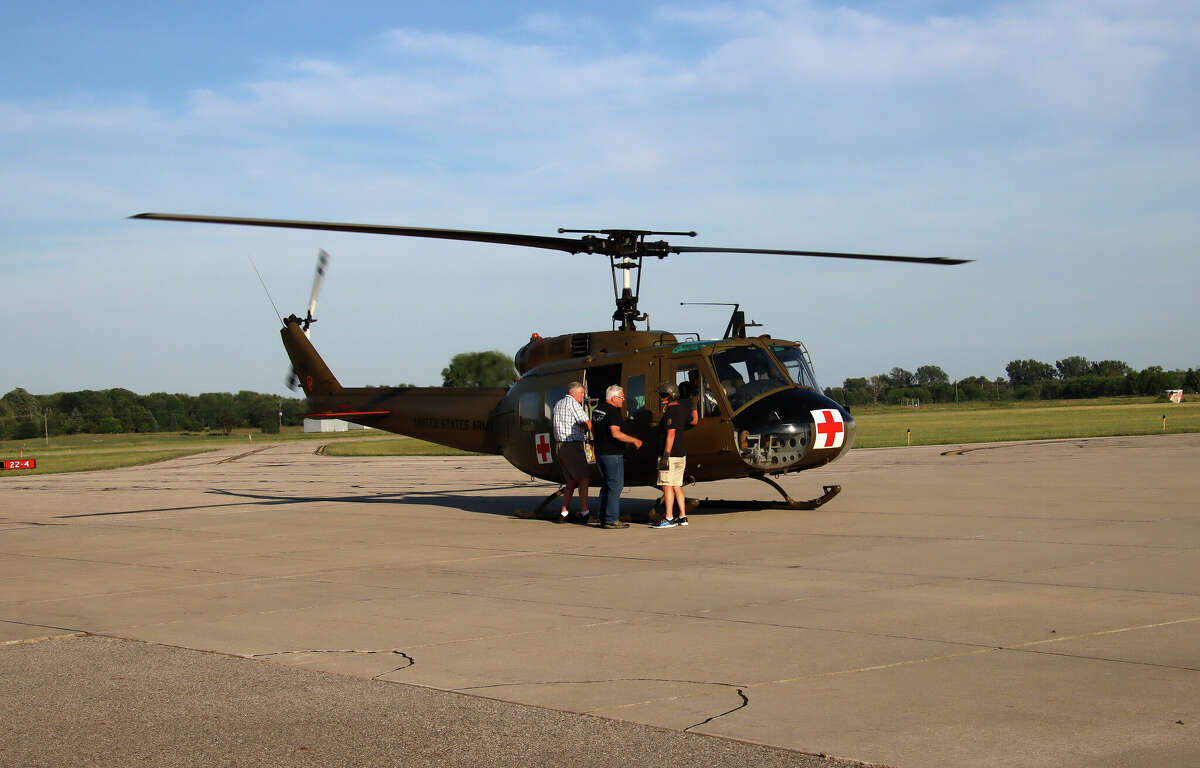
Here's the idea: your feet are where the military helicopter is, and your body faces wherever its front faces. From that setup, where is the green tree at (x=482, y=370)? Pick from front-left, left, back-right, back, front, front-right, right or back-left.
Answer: back-left

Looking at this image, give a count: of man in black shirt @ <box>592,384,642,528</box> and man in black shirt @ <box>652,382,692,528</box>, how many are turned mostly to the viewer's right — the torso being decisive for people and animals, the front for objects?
1

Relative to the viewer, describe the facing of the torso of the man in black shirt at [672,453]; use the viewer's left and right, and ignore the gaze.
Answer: facing to the left of the viewer

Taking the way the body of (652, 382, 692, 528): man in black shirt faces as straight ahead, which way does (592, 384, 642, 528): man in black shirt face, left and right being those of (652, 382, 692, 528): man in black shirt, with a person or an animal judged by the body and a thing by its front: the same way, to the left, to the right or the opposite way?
the opposite way

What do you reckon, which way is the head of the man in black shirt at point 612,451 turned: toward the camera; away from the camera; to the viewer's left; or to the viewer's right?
to the viewer's right

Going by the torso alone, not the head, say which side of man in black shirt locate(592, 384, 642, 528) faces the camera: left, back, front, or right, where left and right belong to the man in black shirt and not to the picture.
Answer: right

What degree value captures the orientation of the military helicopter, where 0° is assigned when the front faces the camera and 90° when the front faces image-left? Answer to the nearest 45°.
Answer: approximately 315°

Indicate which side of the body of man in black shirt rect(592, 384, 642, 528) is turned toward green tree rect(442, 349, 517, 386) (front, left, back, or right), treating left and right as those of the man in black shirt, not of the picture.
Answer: left

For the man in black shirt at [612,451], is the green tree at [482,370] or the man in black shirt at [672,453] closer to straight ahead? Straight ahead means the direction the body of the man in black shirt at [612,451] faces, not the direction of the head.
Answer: the man in black shirt
